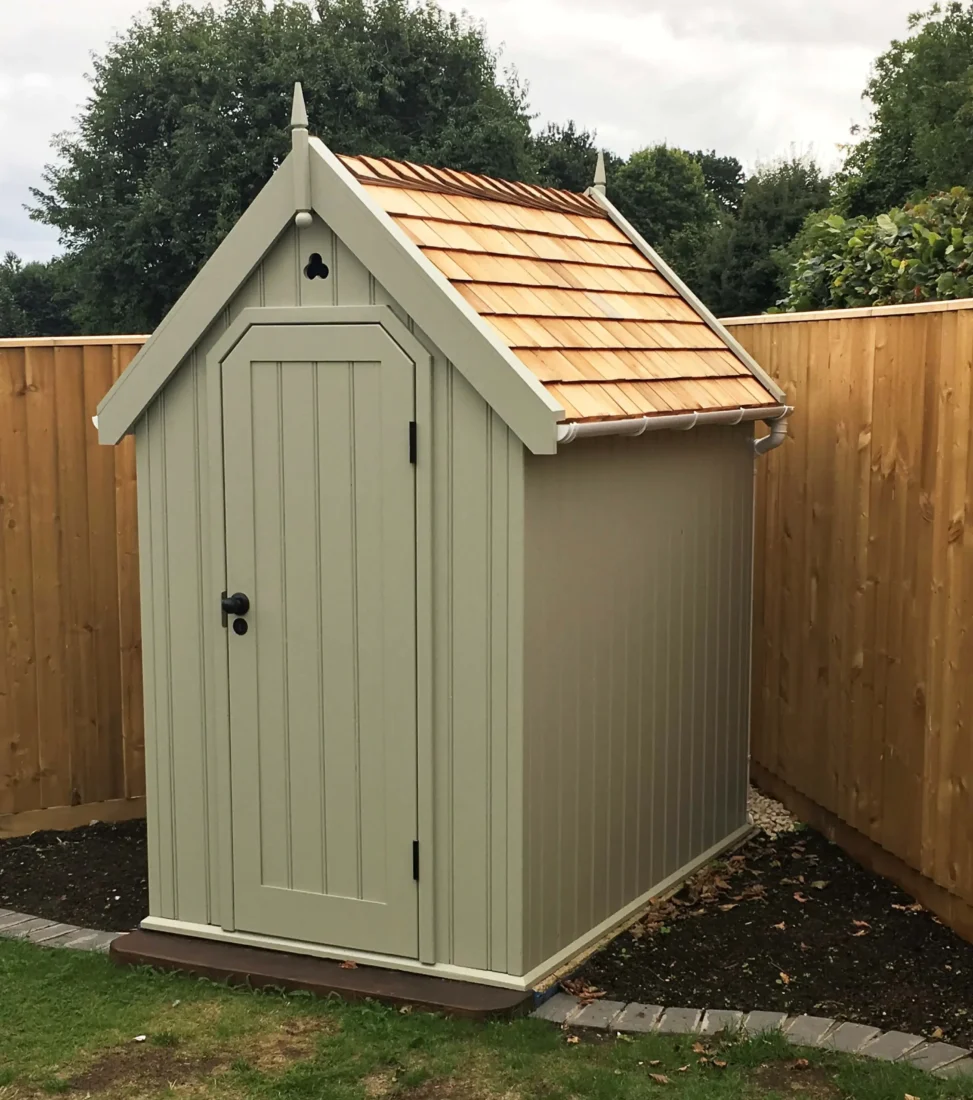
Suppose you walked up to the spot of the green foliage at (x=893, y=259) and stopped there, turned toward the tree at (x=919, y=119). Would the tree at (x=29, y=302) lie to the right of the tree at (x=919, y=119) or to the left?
left

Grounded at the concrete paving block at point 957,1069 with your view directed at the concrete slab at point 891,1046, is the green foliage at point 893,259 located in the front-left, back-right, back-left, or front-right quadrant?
front-right

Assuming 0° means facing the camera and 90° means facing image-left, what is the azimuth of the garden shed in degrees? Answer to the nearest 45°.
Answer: approximately 45°

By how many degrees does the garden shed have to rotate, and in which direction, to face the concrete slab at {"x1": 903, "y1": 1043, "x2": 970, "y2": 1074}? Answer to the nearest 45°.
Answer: approximately 90° to its left

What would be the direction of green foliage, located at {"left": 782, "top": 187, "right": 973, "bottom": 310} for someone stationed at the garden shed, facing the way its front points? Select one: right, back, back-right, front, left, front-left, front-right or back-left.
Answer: back

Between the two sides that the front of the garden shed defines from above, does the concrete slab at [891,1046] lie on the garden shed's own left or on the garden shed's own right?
on the garden shed's own left

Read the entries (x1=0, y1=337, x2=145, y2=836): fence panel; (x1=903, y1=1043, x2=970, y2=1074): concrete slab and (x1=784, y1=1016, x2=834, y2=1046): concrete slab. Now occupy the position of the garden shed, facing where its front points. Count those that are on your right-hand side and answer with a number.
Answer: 1

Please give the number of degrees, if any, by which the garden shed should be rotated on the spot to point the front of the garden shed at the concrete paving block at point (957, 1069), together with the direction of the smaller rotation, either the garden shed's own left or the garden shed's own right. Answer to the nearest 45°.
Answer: approximately 90° to the garden shed's own left

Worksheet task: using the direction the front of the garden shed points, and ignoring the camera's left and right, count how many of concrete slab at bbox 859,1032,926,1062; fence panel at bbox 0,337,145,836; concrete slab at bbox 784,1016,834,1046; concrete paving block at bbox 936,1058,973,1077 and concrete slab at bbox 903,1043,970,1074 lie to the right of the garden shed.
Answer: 1

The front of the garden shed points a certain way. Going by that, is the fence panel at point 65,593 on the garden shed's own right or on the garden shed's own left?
on the garden shed's own right
